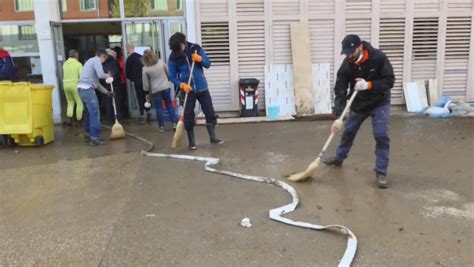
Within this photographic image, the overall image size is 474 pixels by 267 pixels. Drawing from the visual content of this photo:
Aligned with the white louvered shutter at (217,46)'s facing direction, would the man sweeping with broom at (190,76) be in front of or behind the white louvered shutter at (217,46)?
in front

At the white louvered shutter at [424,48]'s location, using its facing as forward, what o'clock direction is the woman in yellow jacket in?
The woman in yellow jacket is roughly at 2 o'clock from the white louvered shutter.

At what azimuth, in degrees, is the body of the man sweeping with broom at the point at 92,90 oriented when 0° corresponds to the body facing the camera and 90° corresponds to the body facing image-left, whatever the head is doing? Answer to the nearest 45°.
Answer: approximately 270°

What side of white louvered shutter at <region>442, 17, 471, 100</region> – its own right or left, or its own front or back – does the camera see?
front

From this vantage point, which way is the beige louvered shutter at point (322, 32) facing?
toward the camera

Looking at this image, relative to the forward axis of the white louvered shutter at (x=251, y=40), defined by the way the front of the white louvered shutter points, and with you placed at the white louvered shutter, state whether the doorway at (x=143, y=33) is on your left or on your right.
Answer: on your right

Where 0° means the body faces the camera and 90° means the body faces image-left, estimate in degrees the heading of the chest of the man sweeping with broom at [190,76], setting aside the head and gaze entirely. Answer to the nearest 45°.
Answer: approximately 0°

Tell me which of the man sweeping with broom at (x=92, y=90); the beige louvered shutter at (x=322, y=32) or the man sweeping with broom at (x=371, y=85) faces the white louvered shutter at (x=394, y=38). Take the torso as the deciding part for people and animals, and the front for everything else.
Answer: the man sweeping with broom at (x=92, y=90)

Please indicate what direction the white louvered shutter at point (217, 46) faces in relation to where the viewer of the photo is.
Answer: facing the viewer

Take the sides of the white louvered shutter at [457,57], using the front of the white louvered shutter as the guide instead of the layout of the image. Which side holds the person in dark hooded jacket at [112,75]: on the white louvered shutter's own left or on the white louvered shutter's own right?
on the white louvered shutter's own right

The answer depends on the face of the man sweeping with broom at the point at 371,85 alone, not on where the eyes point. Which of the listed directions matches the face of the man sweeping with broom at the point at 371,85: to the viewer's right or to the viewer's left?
to the viewer's left

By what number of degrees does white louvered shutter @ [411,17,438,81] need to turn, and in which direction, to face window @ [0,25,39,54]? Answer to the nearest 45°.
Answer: approximately 90° to its right

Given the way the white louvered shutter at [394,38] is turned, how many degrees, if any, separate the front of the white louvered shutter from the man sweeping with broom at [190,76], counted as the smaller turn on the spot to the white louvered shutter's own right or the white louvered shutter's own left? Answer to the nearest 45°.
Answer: approximately 45° to the white louvered shutter's own right
